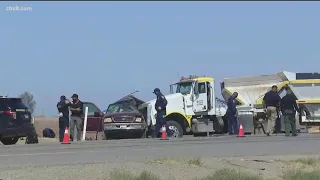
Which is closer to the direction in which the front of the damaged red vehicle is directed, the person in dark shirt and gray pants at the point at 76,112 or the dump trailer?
the person in dark shirt and gray pants

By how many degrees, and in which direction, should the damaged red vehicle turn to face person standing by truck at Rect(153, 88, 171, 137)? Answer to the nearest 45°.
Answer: approximately 45° to its left

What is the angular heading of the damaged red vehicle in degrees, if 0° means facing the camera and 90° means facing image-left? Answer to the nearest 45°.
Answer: approximately 0°

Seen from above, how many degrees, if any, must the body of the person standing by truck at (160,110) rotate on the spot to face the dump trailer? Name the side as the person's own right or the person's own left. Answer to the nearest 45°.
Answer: approximately 135° to the person's own right

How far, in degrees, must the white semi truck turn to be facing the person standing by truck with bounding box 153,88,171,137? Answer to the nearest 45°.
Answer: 0° — it already faces them

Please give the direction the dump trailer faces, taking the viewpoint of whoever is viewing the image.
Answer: facing to the left of the viewer

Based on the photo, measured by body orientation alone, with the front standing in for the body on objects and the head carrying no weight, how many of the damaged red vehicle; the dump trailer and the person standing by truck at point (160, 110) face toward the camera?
1

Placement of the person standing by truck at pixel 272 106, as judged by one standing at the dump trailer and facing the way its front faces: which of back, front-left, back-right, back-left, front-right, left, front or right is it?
left

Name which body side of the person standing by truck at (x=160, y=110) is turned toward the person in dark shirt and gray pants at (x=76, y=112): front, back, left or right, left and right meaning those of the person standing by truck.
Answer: front

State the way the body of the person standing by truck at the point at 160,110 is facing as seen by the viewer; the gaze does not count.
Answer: to the viewer's left
